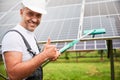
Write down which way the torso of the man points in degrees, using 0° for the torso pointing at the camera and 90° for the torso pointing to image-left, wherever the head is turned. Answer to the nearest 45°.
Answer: approximately 315°
